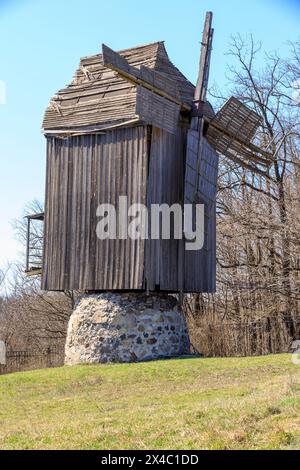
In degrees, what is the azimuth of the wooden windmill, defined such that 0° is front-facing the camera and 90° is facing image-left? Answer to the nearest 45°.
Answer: approximately 315°

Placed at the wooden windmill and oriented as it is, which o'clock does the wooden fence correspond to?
The wooden fence is roughly at 7 o'clock from the wooden windmill.
